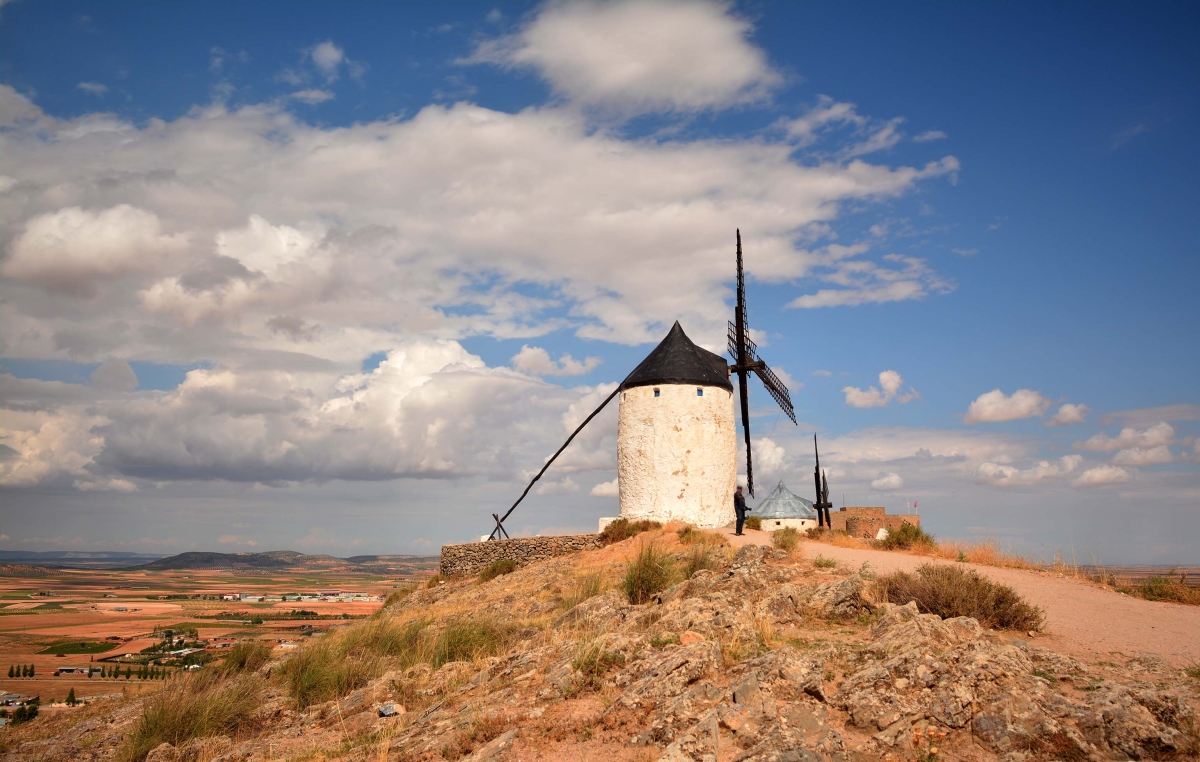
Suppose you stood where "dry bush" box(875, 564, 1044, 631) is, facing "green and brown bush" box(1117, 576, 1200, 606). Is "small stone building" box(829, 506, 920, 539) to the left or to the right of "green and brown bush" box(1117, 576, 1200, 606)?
left

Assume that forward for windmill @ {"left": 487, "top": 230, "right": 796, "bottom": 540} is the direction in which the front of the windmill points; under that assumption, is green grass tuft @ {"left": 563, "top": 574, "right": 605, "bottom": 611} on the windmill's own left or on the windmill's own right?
on the windmill's own right

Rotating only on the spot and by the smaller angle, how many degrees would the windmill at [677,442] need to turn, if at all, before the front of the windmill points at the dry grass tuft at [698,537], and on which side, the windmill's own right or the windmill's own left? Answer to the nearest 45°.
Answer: approximately 90° to the windmill's own right

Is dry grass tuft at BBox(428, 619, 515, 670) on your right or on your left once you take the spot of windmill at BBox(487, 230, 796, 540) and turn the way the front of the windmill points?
on your right

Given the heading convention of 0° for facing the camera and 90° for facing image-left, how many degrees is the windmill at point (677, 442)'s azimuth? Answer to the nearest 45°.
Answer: approximately 270°

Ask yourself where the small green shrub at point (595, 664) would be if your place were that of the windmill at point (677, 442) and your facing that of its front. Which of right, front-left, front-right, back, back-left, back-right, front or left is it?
right

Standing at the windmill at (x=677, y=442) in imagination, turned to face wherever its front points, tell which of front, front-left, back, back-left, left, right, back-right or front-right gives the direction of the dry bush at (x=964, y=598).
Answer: right

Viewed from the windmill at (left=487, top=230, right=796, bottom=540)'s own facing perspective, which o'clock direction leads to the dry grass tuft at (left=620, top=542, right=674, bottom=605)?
The dry grass tuft is roughly at 3 o'clock from the windmill.

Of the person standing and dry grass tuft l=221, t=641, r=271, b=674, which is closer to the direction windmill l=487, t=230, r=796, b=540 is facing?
the person standing

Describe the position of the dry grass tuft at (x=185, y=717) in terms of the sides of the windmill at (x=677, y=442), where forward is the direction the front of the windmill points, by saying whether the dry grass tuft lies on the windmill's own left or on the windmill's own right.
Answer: on the windmill's own right

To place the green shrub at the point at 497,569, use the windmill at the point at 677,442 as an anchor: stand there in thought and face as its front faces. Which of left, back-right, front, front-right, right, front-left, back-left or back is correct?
back

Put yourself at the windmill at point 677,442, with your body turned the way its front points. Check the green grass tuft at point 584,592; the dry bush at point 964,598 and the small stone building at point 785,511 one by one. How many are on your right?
2

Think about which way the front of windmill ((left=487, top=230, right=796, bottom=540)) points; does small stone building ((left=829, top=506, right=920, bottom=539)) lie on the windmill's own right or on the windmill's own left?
on the windmill's own left

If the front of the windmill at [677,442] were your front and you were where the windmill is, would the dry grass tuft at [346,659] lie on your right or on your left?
on your right
